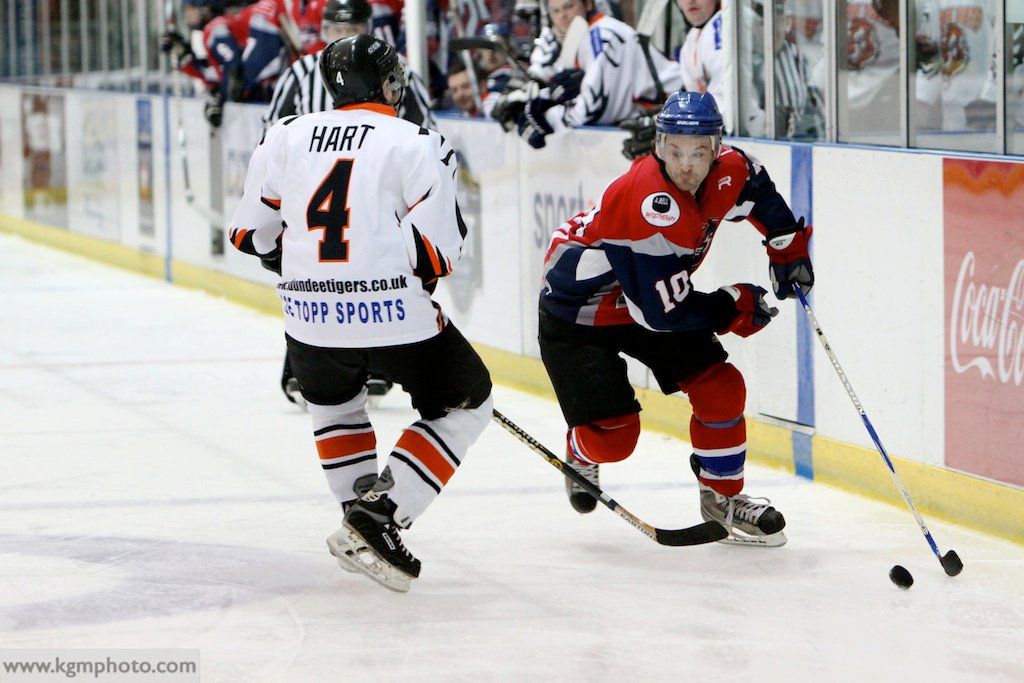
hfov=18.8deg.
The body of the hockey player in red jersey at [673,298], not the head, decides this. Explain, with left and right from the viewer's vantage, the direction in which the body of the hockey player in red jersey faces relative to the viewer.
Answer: facing the viewer and to the right of the viewer

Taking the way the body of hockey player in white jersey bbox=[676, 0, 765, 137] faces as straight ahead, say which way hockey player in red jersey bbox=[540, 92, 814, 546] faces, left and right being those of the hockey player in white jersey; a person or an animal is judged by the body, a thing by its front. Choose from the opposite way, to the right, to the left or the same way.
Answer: to the left

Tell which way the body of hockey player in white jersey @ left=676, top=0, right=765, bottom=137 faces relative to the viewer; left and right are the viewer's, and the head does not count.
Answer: facing the viewer and to the left of the viewer

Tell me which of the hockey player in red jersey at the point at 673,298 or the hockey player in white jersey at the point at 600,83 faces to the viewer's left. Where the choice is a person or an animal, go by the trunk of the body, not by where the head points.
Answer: the hockey player in white jersey

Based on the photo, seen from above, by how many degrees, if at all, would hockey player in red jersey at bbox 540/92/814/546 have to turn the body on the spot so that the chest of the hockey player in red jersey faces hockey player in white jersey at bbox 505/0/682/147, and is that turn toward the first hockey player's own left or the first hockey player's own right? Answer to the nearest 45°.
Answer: approximately 135° to the first hockey player's own left

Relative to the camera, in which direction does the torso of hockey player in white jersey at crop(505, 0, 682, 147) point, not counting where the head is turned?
to the viewer's left

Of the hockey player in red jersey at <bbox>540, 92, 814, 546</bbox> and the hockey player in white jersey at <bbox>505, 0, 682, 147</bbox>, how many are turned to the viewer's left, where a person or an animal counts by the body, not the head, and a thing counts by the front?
1
